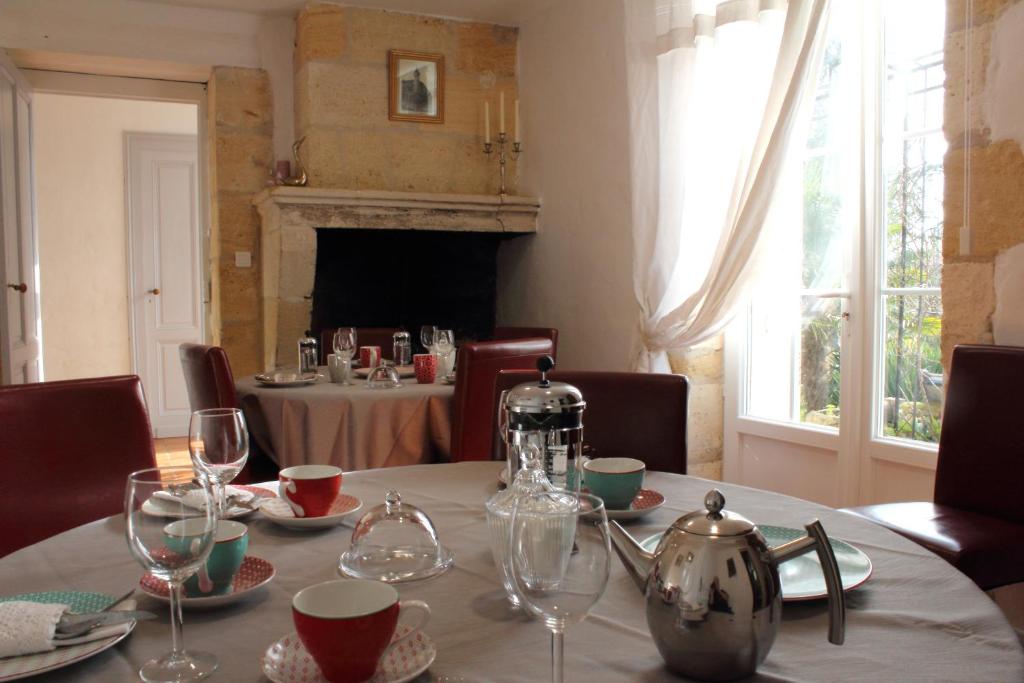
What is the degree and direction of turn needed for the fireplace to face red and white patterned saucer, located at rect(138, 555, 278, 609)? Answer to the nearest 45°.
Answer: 0° — it already faces it

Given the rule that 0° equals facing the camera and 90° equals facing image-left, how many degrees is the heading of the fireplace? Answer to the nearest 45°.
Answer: approximately 0°

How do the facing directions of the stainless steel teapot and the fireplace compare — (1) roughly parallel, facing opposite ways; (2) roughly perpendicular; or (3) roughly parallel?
roughly perpendicular

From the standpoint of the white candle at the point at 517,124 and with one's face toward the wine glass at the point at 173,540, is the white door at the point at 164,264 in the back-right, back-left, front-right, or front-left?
back-right
